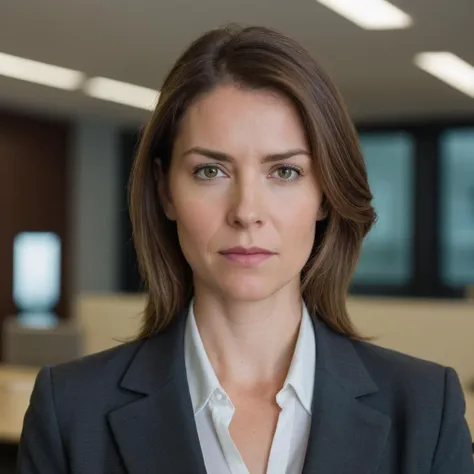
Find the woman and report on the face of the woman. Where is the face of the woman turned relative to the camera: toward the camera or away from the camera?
toward the camera

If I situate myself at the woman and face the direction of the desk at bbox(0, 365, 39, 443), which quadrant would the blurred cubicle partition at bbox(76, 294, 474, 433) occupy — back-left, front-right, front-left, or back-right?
front-right

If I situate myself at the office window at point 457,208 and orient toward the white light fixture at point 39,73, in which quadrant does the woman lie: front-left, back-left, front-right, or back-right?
front-left

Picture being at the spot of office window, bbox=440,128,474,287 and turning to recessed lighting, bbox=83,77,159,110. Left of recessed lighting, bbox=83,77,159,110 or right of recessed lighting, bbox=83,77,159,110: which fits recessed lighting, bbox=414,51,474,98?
left

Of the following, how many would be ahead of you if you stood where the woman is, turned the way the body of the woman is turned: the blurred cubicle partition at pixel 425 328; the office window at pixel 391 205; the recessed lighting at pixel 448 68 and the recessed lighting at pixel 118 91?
0

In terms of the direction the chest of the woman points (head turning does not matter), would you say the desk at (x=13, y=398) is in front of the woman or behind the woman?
behind

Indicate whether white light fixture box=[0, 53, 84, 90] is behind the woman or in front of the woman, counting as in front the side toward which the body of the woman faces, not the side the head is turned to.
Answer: behind

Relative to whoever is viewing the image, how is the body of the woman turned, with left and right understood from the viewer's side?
facing the viewer

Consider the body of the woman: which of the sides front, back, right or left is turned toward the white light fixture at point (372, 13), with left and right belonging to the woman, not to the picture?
back

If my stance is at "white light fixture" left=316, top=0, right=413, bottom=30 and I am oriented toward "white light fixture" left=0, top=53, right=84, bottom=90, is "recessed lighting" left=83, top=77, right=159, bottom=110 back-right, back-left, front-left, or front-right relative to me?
front-right

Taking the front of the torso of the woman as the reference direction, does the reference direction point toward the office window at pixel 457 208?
no

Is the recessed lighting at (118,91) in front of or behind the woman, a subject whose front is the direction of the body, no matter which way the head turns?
behind

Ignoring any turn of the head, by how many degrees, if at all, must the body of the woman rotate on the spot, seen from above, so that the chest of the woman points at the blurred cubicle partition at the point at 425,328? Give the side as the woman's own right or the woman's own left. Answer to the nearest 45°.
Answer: approximately 180°

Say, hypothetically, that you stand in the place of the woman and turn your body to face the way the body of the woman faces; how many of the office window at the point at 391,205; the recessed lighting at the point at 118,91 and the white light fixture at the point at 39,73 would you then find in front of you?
0

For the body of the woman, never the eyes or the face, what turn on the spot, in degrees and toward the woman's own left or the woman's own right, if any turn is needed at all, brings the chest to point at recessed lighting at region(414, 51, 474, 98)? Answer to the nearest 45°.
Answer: approximately 180°

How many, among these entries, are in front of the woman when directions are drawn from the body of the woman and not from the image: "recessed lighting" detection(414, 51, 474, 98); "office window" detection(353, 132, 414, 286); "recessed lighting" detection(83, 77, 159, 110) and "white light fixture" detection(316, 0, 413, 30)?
0

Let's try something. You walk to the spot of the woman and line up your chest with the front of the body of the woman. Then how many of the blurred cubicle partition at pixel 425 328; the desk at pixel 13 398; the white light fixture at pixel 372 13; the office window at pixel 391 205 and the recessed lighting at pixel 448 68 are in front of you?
0

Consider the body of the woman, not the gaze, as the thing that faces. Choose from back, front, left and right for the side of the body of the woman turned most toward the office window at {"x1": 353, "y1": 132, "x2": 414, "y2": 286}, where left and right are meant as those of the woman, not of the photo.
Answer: back
